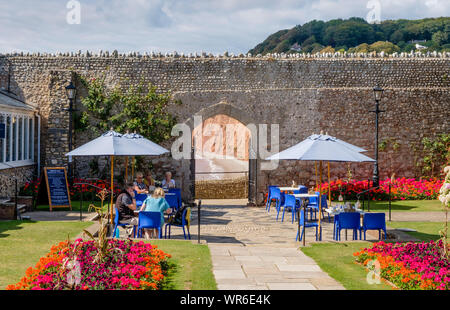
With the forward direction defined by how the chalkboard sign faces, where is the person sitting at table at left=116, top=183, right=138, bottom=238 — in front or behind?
in front

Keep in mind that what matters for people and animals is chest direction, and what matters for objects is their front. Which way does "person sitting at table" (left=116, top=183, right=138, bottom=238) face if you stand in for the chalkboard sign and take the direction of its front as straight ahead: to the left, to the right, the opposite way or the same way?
to the left

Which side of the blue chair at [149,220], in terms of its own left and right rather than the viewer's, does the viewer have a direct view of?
back

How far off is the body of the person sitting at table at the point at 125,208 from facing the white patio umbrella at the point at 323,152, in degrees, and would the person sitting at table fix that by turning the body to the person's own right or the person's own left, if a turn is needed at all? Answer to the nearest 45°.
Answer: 0° — they already face it

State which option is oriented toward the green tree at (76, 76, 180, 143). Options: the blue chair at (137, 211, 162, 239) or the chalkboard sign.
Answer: the blue chair

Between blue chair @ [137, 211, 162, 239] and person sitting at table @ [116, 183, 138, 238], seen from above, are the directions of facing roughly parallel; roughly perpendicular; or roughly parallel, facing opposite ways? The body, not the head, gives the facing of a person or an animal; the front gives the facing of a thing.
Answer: roughly perpendicular

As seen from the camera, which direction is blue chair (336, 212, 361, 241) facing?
away from the camera

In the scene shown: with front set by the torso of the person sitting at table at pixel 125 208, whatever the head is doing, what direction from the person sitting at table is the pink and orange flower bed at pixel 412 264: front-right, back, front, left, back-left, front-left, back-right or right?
front-right

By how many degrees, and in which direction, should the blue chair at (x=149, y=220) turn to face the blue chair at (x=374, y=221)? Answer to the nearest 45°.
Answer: approximately 90° to its right

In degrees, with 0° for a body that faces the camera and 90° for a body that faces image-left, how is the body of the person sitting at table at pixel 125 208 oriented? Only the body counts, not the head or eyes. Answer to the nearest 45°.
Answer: approximately 270°

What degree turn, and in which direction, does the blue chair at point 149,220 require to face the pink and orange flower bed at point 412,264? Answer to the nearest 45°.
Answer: approximately 135° to its right

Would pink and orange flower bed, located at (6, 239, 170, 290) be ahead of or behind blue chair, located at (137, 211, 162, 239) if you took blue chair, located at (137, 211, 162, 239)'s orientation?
behind

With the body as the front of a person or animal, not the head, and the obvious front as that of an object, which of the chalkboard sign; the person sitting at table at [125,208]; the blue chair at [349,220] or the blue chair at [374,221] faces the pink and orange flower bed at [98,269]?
the chalkboard sign
